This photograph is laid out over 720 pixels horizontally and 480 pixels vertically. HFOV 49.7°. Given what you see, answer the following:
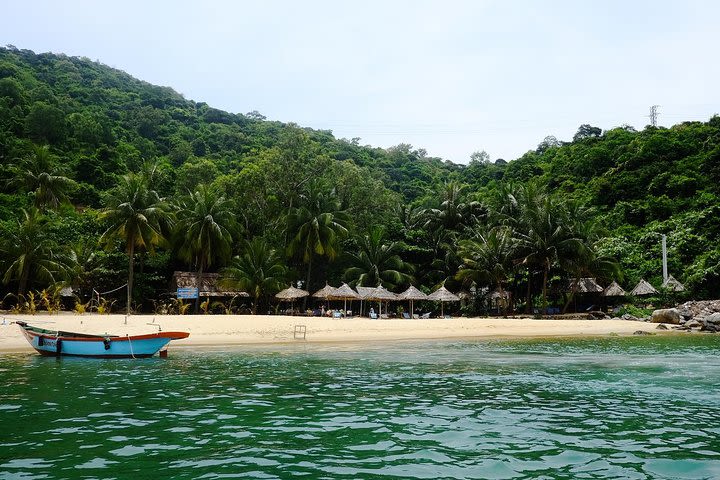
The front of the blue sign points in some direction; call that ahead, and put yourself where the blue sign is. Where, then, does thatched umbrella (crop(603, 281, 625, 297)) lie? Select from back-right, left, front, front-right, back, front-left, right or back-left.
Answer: left

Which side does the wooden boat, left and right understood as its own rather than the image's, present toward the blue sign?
right

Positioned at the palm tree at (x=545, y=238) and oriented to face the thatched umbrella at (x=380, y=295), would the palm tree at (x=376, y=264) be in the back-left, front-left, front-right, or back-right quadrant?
front-right

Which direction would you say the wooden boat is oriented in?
to the viewer's left

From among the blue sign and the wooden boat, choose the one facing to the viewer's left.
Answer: the wooden boat

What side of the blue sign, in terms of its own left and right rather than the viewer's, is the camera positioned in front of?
front

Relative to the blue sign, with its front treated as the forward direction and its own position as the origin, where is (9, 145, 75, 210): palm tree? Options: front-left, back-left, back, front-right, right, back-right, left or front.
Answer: back-right

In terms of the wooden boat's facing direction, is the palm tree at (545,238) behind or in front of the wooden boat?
behind

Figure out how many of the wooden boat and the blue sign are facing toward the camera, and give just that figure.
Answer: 1

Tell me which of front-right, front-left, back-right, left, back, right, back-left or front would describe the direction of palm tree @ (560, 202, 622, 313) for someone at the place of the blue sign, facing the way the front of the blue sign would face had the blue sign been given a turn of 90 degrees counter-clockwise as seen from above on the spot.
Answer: front

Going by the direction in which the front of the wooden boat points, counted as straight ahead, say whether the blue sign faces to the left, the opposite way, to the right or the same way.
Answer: to the left
